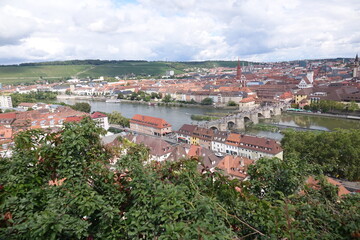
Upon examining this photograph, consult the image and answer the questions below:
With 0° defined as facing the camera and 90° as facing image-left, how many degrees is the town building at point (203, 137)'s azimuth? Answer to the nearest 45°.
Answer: approximately 45°

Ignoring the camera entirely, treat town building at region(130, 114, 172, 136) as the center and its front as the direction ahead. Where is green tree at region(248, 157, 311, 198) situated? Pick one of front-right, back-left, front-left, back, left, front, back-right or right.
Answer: front-left

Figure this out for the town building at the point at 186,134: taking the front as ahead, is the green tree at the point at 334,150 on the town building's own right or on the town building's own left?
on the town building's own left

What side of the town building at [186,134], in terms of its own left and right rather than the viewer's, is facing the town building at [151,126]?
right

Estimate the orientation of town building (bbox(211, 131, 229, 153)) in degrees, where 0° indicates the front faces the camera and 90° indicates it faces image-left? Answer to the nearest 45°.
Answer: approximately 45°

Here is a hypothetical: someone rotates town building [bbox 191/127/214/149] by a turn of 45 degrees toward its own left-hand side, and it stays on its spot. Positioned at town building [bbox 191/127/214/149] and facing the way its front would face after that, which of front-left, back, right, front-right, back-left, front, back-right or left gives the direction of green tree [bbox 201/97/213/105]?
back

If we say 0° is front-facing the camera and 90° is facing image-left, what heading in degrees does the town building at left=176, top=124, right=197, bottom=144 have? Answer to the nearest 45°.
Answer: approximately 45°

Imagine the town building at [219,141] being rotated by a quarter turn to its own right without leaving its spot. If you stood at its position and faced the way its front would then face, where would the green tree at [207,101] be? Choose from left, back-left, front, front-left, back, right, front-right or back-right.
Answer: front-right
